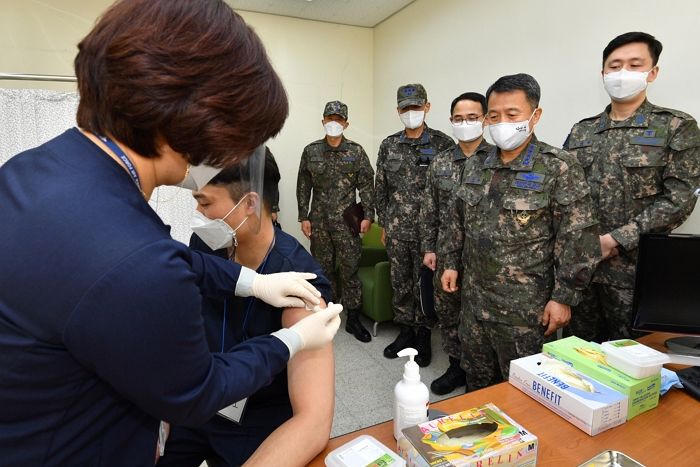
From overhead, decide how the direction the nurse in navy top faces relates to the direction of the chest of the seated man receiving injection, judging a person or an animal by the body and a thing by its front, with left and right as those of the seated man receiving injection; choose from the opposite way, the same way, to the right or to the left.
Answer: the opposite way

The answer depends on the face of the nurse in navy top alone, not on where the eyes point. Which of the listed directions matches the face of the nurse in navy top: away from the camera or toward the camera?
away from the camera

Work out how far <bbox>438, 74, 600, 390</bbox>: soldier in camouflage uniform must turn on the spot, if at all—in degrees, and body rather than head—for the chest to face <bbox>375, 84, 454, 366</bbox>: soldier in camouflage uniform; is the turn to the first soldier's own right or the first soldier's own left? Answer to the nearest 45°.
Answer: approximately 90° to the first soldier's own right

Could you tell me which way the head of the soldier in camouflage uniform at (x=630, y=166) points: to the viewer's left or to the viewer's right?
to the viewer's left

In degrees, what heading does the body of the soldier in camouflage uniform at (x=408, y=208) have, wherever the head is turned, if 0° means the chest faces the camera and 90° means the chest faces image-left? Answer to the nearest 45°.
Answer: approximately 0°

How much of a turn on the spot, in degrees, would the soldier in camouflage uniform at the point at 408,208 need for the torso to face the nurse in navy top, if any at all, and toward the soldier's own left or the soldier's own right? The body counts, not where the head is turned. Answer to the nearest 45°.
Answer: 0° — they already face them

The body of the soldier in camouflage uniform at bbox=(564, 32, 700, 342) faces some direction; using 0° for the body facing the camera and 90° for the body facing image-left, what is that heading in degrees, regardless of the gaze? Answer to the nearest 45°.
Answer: approximately 45°

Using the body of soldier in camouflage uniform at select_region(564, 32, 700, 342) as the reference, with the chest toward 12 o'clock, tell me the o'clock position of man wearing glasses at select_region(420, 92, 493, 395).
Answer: The man wearing glasses is roughly at 2 o'clock from the soldier in camouflage uniform.

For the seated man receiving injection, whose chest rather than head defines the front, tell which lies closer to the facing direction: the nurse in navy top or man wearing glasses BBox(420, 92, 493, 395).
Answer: the nurse in navy top

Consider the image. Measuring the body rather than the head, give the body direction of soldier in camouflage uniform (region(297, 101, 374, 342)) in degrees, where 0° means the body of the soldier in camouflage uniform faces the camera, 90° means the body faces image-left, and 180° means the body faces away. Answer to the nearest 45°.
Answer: approximately 0°
